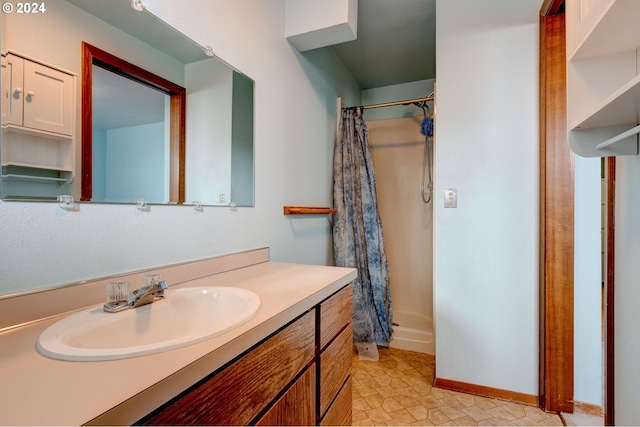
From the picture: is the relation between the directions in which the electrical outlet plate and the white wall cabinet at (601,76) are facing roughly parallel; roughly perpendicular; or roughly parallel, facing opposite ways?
roughly perpendicular

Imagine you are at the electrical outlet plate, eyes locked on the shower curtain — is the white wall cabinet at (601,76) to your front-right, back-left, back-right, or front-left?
back-left

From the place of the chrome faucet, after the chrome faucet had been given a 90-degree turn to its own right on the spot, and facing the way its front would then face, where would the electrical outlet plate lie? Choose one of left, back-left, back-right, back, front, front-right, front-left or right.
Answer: back-left

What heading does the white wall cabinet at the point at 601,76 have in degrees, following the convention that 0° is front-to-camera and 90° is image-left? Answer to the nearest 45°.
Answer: approximately 90°

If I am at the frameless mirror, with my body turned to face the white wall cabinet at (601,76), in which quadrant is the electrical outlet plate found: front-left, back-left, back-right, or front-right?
front-left

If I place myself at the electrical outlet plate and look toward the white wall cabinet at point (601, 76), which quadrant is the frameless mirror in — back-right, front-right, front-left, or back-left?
front-right

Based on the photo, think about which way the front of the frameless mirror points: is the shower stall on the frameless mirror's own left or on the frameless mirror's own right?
on the frameless mirror's own left

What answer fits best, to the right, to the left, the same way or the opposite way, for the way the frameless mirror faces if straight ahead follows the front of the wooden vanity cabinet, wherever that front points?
the same way

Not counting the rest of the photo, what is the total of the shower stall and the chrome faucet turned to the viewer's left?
0

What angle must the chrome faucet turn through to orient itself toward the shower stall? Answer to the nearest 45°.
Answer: approximately 90° to its left

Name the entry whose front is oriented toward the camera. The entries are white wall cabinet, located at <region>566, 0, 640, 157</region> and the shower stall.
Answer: the shower stall

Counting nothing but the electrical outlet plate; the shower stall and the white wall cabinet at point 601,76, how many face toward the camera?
2

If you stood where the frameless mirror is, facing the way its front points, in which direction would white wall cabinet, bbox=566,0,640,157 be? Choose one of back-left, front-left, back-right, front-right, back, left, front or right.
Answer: front

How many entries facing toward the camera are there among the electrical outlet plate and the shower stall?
2

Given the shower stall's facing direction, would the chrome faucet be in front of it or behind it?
in front

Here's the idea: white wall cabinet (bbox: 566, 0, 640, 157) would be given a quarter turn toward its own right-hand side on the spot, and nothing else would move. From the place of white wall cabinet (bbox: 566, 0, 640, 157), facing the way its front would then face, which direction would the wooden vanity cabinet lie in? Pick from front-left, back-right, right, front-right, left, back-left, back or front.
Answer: back-left

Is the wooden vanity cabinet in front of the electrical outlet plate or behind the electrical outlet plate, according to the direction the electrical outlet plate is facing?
in front

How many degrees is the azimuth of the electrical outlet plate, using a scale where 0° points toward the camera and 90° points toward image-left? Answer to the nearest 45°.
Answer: approximately 0°
